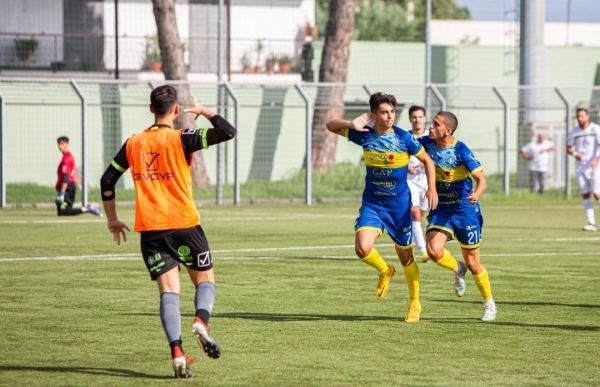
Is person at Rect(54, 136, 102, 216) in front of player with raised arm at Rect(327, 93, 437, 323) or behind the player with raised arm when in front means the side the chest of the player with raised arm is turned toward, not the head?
behind

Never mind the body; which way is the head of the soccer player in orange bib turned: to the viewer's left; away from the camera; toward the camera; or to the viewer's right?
away from the camera

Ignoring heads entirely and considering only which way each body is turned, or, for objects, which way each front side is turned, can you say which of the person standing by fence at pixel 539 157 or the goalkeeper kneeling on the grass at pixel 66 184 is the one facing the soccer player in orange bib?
the person standing by fence at pixel 539 157

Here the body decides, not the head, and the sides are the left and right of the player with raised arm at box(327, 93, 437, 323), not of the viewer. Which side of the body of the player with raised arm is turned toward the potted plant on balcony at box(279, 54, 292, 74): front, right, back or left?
back

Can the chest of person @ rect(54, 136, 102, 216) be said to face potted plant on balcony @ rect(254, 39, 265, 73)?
no

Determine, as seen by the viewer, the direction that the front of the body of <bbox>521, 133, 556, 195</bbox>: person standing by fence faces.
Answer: toward the camera

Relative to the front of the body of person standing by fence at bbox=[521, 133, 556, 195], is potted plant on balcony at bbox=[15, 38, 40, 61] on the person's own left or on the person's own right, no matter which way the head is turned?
on the person's own right

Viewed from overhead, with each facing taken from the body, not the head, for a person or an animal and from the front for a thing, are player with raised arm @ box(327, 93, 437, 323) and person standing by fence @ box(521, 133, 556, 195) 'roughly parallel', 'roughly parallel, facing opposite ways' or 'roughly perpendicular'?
roughly parallel

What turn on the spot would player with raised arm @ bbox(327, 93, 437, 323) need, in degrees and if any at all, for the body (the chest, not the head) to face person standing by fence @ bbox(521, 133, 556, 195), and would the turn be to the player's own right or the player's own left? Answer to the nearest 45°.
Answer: approximately 180°

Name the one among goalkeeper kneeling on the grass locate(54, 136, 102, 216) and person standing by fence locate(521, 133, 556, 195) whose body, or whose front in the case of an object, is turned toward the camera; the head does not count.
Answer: person standing by fence locate(521, 133, 556, 195)

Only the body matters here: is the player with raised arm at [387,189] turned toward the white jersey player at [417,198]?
no

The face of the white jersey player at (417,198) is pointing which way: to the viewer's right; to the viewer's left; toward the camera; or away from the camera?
toward the camera

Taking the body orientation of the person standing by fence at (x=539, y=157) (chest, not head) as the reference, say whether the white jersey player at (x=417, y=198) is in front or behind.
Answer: in front

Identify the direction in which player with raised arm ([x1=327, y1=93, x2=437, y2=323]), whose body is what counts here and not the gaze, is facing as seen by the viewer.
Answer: toward the camera
